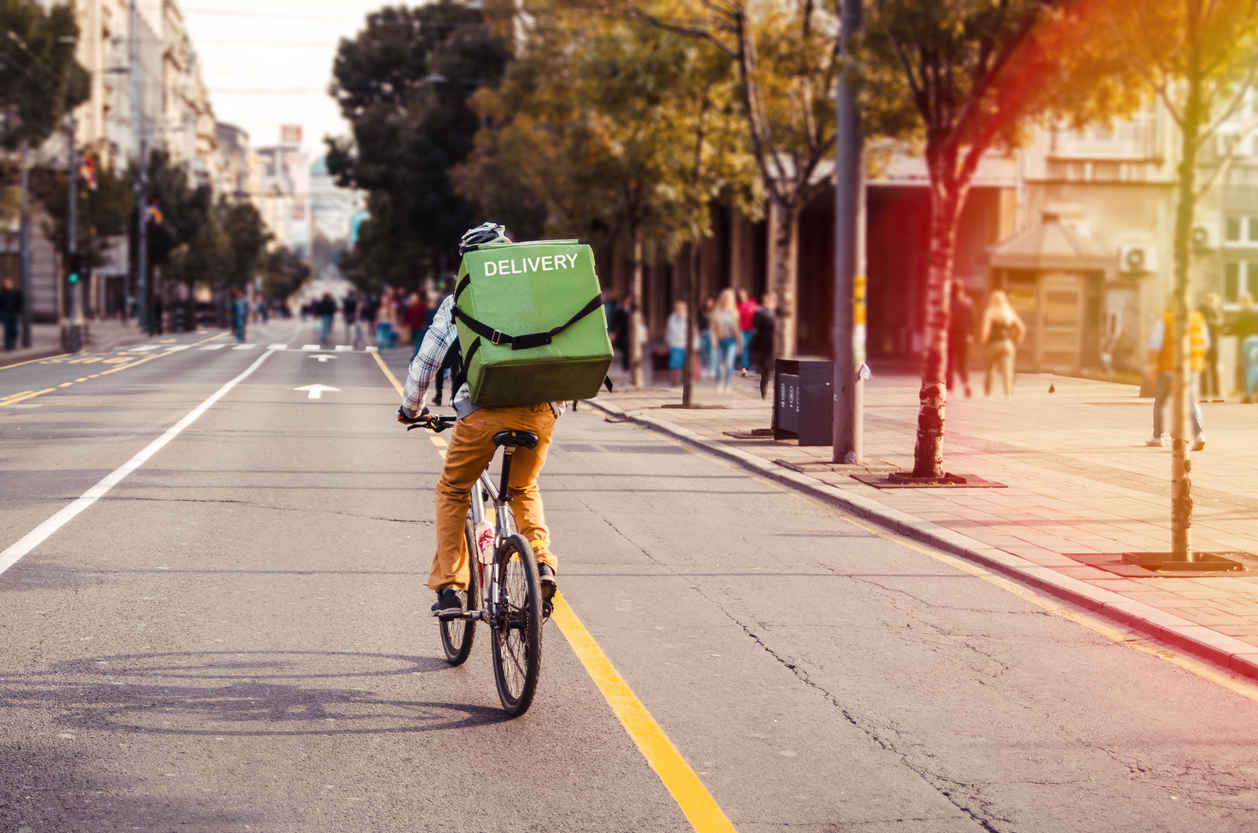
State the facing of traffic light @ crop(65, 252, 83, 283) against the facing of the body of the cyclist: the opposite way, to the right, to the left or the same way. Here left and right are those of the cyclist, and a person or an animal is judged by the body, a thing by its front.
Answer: the opposite way

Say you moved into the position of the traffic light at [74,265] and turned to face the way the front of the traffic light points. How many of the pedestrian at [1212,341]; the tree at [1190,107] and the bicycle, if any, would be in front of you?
3

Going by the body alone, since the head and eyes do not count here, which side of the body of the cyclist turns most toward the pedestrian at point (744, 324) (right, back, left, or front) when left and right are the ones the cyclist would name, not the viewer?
front

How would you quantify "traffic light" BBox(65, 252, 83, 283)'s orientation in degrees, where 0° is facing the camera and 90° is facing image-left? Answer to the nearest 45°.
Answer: approximately 0°

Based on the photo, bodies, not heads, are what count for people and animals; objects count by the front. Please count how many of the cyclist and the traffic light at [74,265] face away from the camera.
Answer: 1

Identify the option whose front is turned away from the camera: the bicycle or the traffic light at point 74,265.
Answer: the bicycle

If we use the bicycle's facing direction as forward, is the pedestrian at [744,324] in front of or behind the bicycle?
in front

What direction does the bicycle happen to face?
away from the camera

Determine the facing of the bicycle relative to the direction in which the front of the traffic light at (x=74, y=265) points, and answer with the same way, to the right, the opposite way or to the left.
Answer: the opposite way

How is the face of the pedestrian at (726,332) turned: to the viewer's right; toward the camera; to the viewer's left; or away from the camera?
toward the camera

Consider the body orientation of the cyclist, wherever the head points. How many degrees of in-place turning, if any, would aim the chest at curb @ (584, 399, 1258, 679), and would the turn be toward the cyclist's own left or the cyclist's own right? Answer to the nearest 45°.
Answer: approximately 45° to the cyclist's own right

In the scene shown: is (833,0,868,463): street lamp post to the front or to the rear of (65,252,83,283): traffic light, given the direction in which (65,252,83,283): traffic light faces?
to the front

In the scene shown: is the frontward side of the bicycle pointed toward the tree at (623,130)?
yes

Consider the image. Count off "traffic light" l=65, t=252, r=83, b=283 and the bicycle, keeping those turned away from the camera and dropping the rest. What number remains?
1

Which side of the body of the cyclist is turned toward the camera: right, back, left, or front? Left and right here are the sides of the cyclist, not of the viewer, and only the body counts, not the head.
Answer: back

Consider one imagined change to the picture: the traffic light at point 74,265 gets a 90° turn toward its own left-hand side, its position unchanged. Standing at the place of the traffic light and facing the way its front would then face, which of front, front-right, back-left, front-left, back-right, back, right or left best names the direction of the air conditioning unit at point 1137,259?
front-right

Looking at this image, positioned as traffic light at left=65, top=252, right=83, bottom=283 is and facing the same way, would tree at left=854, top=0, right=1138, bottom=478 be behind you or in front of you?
in front
